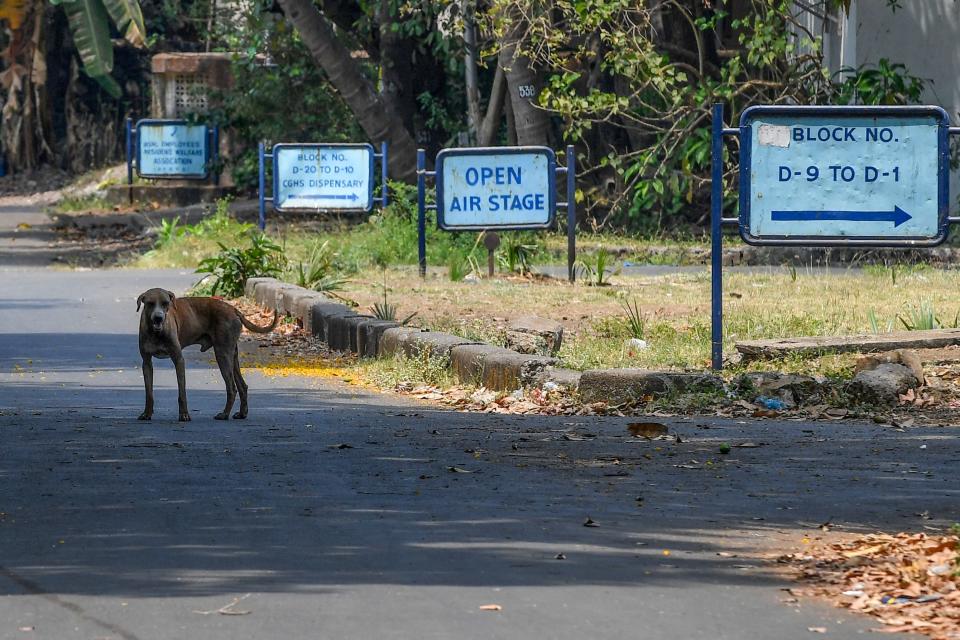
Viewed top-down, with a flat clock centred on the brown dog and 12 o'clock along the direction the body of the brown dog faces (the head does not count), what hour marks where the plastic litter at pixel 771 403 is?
The plastic litter is roughly at 8 o'clock from the brown dog.

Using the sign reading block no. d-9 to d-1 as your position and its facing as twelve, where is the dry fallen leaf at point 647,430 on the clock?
The dry fallen leaf is roughly at 1 o'clock from the sign reading block no. d-9 to d-1.

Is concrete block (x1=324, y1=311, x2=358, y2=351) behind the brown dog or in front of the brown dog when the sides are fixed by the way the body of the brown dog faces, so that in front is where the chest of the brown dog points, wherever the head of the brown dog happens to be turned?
behind

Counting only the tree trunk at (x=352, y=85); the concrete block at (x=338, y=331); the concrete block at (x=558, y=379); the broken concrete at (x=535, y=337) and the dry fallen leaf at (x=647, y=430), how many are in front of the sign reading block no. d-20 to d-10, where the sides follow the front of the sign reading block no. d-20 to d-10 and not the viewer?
4

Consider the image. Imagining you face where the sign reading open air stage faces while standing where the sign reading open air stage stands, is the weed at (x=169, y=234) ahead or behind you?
behind

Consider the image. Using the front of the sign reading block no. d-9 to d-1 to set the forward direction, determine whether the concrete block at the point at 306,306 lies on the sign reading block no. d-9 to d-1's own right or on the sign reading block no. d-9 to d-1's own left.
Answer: on the sign reading block no. d-9 to d-1's own right

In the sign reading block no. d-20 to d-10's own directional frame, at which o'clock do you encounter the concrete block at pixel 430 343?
The concrete block is roughly at 12 o'clock from the sign reading block no. d-20 to d-10.

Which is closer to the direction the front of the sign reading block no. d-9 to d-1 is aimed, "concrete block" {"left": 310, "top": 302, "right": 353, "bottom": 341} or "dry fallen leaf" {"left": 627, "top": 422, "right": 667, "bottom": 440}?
the dry fallen leaf

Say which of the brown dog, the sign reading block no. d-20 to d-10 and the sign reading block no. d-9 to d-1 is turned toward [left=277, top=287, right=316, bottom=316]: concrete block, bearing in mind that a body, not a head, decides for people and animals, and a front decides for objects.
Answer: the sign reading block no. d-20 to d-10

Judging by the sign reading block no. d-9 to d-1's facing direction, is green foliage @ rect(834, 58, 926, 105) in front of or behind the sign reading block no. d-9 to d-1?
behind

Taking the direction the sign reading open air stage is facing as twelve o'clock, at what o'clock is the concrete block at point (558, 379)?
The concrete block is roughly at 12 o'clock from the sign reading open air stage.

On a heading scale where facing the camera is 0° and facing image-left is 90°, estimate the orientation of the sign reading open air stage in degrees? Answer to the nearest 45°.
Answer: approximately 0°
